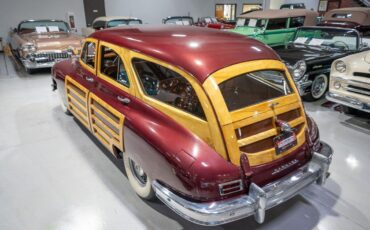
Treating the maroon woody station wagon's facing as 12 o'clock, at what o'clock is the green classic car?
The green classic car is roughly at 2 o'clock from the maroon woody station wagon.

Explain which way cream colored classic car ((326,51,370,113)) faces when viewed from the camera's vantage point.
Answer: facing the viewer and to the left of the viewer

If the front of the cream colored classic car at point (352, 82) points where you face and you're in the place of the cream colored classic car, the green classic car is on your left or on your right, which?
on your right

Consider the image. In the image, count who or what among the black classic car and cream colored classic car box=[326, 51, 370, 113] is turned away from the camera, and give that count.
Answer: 0

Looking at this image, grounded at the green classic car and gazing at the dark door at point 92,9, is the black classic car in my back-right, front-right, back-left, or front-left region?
back-left

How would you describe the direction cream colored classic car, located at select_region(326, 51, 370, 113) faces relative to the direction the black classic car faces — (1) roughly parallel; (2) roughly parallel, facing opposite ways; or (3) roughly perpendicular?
roughly parallel

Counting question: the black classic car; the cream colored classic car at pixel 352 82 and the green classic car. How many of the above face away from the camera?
0

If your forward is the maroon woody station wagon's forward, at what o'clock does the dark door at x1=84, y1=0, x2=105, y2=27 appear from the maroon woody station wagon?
The dark door is roughly at 1 o'clock from the maroon woody station wagon.

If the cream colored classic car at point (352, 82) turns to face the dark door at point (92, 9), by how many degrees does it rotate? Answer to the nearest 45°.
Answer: approximately 90° to its right

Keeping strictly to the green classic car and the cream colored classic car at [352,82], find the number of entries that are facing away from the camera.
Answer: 0
